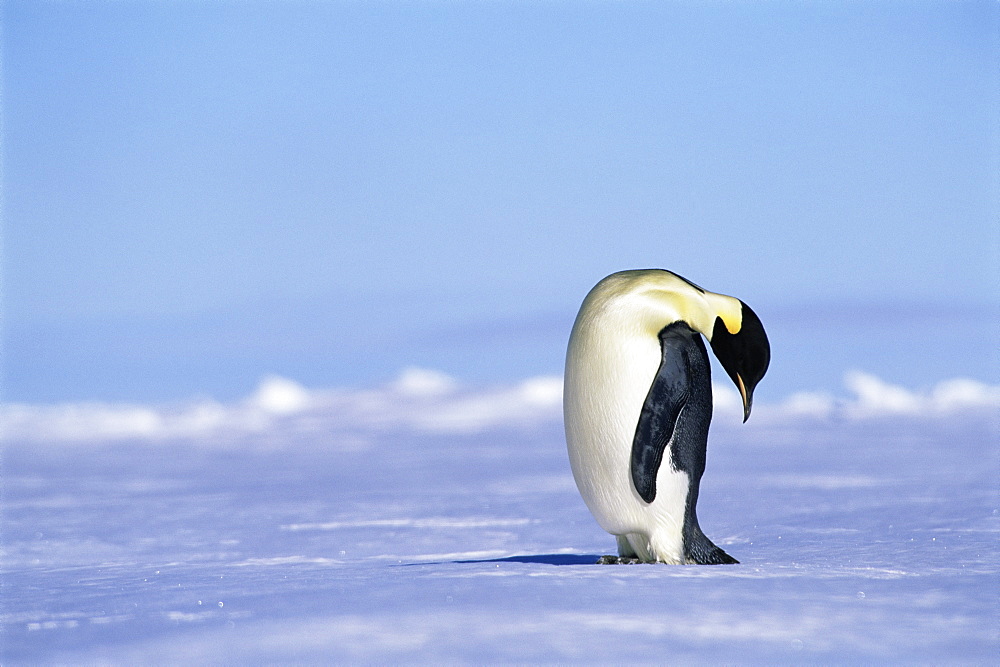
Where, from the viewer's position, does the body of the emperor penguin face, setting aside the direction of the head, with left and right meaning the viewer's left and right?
facing to the left of the viewer
